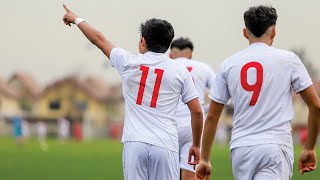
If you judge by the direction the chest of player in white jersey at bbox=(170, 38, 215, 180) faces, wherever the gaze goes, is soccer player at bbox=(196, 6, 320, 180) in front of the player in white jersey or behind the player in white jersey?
behind

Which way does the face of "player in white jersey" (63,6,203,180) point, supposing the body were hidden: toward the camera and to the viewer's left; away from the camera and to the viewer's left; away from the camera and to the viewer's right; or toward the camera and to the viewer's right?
away from the camera and to the viewer's left

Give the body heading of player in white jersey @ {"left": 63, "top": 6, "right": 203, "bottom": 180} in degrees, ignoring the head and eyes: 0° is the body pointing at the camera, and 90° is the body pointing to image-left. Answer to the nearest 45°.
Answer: approximately 180°

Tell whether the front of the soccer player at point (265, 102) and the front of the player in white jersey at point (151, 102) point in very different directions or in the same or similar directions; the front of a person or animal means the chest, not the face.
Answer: same or similar directions

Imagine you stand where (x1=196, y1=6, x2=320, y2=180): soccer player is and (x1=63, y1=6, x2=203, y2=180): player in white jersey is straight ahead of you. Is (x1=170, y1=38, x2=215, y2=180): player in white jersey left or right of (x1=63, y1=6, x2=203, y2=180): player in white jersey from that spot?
right

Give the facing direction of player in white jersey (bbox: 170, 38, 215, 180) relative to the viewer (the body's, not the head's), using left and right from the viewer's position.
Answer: facing away from the viewer

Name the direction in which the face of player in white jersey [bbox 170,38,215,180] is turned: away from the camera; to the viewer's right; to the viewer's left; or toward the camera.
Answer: away from the camera

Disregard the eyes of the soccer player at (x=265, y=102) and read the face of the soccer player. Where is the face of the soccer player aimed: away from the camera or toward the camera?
away from the camera

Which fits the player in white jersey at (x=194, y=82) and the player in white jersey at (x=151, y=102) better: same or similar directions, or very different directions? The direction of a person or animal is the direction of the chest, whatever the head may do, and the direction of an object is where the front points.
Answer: same or similar directions

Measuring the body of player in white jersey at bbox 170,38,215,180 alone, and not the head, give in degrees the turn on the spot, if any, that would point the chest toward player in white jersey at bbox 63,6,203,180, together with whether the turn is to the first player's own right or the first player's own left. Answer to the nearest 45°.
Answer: approximately 180°

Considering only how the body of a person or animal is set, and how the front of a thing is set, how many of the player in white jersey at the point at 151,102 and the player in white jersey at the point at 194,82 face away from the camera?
2

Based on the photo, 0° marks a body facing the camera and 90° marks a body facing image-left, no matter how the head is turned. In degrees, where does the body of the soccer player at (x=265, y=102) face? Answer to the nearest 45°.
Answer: approximately 180°

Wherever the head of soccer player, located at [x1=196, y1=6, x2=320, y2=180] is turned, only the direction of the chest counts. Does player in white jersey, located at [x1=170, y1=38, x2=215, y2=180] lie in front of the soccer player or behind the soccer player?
in front
